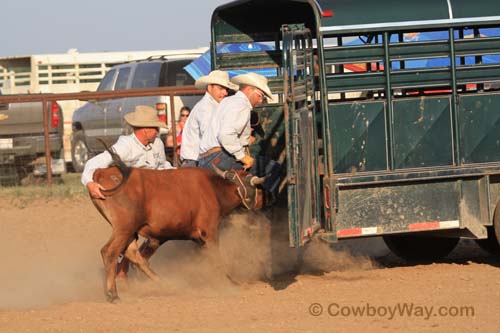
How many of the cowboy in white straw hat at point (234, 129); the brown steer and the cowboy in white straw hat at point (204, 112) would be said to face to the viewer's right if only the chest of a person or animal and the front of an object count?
3

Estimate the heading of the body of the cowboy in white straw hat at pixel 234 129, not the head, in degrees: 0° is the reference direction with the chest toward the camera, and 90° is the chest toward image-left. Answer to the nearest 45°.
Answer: approximately 270°

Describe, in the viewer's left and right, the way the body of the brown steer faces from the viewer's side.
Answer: facing to the right of the viewer

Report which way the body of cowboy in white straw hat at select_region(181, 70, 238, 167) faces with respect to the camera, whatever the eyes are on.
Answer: to the viewer's right

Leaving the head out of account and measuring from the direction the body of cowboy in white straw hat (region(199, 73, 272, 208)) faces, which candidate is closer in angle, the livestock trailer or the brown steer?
the livestock trailer

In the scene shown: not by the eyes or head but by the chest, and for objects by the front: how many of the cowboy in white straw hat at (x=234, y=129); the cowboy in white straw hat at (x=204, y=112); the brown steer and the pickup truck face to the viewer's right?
3

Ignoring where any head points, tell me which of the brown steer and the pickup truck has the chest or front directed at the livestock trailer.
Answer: the brown steer

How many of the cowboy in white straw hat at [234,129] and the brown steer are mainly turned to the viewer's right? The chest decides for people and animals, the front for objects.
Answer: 2

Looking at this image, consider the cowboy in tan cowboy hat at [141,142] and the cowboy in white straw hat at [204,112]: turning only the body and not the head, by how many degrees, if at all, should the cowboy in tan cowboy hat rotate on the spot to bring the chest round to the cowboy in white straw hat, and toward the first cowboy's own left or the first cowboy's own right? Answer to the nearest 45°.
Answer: approximately 90° to the first cowboy's own left

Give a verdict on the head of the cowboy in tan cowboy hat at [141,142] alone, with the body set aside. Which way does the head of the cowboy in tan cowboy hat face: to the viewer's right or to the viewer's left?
to the viewer's right

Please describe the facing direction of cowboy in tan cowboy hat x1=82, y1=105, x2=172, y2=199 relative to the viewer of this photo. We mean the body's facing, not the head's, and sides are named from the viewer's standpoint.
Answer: facing the viewer and to the right of the viewer
